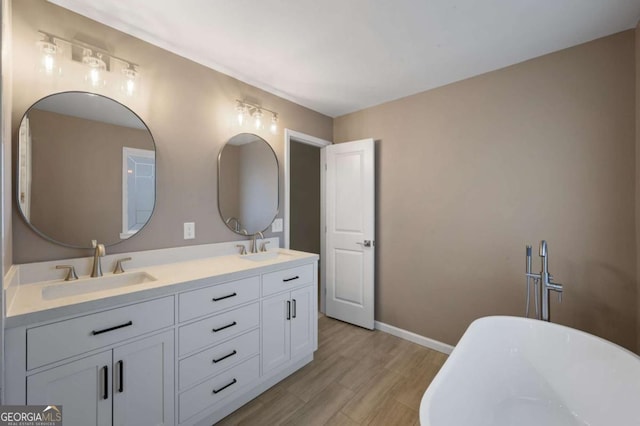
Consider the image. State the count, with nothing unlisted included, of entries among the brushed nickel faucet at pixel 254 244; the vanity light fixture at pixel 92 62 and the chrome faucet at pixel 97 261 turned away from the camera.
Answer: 0

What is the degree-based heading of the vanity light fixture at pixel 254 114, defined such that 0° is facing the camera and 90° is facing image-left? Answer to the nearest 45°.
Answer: approximately 315°

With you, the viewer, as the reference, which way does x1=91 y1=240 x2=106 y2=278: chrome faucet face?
facing the viewer and to the right of the viewer

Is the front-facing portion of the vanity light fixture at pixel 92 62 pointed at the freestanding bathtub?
yes

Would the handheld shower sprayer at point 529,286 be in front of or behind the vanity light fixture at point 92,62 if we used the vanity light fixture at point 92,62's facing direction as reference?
in front

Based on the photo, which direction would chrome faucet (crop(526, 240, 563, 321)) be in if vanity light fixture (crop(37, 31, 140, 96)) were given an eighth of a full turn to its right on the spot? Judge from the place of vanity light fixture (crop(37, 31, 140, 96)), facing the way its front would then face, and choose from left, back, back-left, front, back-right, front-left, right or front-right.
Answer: front-left

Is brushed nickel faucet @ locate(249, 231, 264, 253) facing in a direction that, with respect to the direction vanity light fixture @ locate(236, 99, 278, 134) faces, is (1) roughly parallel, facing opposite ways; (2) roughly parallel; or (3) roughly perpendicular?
roughly parallel

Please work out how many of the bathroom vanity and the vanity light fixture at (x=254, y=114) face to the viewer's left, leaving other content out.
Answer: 0

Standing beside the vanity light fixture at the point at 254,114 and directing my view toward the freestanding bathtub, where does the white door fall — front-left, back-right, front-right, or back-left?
front-left

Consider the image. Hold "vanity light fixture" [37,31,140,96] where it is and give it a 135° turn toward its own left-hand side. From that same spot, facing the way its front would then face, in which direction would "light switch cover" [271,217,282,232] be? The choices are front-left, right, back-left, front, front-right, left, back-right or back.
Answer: right

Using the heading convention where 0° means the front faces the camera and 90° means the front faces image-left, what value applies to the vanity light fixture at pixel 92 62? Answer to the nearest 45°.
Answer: approximately 315°

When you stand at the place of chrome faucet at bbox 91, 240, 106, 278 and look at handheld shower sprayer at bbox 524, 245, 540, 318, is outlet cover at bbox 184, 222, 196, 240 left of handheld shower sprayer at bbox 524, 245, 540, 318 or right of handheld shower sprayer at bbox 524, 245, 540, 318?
left
